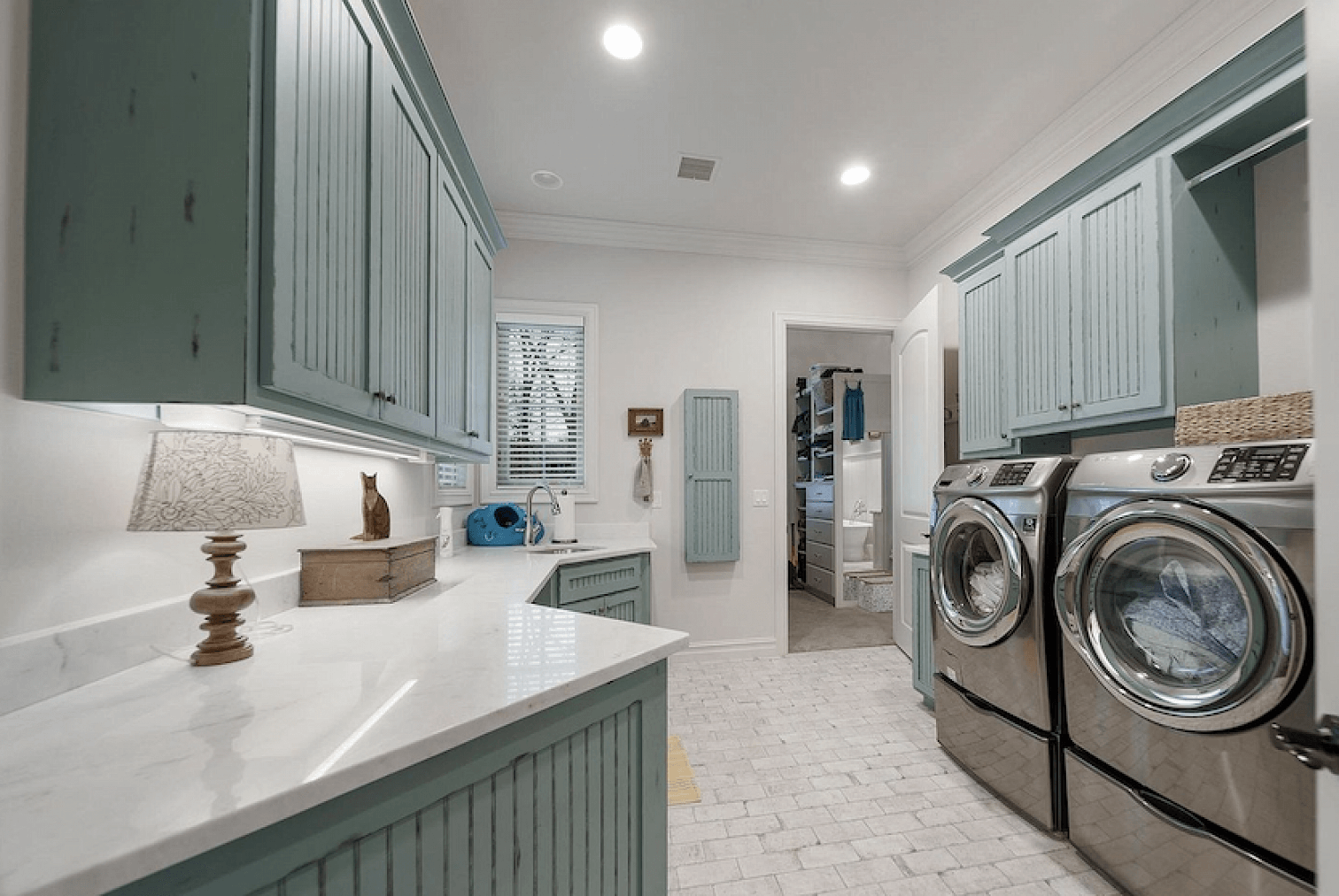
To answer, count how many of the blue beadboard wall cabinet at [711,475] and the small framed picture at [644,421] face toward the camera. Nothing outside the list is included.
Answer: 2

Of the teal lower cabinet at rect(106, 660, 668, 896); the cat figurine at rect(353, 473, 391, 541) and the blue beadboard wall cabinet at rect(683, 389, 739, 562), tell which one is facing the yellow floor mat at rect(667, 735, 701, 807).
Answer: the blue beadboard wall cabinet

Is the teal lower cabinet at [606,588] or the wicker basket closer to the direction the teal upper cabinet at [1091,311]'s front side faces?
the teal lower cabinet

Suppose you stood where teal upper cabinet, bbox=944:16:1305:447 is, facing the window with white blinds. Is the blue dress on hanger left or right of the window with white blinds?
right

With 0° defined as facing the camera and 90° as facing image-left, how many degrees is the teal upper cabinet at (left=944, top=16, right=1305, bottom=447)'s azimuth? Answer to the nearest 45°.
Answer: approximately 45°

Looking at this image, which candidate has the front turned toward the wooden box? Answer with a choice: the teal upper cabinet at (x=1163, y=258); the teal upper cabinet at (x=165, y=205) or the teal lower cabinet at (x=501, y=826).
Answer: the teal upper cabinet at (x=1163, y=258)

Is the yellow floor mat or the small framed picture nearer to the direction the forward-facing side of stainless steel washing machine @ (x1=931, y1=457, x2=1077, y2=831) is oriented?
the yellow floor mat

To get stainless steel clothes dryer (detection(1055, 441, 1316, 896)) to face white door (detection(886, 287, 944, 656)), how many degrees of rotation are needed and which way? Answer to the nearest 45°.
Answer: approximately 90° to its right

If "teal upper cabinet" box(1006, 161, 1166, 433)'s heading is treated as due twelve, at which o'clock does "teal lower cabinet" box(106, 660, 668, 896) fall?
The teal lower cabinet is roughly at 11 o'clock from the teal upper cabinet.

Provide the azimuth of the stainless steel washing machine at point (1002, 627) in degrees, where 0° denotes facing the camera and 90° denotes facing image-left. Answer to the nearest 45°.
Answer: approximately 45°

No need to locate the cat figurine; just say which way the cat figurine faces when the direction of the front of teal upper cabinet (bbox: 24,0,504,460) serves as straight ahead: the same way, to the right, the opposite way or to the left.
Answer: to the right
